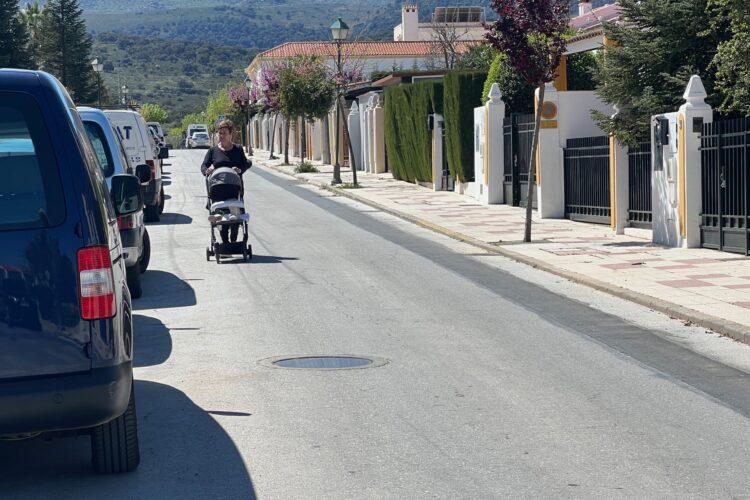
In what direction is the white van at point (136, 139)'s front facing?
away from the camera

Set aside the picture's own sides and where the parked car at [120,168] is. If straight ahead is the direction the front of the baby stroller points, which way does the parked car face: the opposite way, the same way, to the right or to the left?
the opposite way

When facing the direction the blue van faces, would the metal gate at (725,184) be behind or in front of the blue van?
in front

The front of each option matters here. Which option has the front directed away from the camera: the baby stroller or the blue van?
the blue van

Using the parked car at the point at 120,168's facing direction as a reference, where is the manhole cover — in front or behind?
behind

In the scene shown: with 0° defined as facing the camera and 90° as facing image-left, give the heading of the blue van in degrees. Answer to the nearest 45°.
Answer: approximately 180°

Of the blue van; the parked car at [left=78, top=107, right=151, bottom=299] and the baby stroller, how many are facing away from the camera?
2

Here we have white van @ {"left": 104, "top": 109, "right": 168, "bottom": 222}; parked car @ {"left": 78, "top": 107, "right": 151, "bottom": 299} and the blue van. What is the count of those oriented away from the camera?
3

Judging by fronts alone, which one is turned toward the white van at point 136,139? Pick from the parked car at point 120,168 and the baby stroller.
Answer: the parked car

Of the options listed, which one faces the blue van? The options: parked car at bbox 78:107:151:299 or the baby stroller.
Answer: the baby stroller

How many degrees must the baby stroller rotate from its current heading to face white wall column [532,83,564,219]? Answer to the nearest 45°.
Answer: approximately 135° to its left

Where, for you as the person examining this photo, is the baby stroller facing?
facing the viewer

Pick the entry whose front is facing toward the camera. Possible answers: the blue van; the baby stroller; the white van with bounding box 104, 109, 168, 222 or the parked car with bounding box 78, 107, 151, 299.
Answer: the baby stroller

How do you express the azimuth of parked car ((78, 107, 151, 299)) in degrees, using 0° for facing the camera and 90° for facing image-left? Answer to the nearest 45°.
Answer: approximately 180°

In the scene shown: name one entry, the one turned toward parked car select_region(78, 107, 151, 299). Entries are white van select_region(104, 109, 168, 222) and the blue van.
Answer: the blue van
